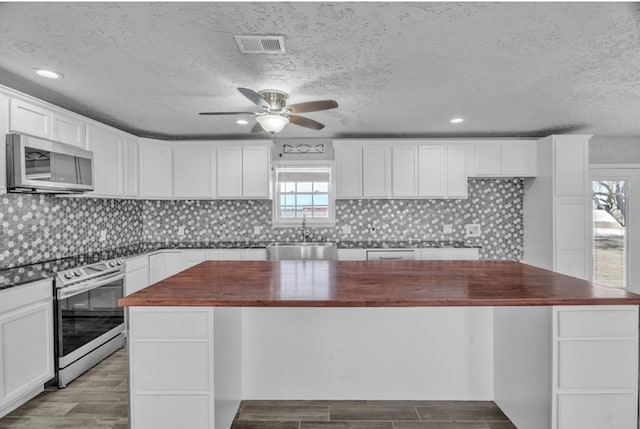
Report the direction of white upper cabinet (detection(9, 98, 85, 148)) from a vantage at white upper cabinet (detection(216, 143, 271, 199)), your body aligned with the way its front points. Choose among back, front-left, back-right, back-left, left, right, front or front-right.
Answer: front-right

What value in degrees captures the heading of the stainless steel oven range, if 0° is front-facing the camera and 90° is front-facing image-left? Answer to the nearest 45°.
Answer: approximately 315°

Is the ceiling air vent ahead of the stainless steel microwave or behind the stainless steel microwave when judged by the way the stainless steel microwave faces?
ahead

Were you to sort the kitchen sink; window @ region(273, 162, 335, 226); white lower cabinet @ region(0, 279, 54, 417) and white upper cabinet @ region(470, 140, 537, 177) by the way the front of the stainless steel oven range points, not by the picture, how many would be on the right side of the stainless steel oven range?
1

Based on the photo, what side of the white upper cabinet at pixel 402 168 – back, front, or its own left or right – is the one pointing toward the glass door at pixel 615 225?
left

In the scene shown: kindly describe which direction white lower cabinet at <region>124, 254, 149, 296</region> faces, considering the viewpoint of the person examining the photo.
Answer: facing the viewer and to the right of the viewer

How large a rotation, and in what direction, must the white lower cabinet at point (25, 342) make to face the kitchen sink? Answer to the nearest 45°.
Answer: approximately 45° to its left

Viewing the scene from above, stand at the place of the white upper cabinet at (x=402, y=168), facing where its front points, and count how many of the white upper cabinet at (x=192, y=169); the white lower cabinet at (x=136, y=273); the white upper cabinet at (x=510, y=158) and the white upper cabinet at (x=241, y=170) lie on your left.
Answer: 1

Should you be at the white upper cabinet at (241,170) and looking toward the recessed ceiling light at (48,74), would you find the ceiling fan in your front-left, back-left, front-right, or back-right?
front-left

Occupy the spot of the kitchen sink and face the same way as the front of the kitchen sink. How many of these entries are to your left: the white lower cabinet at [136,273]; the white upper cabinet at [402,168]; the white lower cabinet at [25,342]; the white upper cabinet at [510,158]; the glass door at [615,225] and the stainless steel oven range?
3

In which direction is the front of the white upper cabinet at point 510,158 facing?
toward the camera

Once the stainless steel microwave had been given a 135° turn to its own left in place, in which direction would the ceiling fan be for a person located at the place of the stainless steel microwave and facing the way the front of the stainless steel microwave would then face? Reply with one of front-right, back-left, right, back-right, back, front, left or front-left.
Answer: back-right

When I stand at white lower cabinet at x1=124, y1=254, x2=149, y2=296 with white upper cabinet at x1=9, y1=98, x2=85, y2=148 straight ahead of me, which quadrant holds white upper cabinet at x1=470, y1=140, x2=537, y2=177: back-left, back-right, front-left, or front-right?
back-left

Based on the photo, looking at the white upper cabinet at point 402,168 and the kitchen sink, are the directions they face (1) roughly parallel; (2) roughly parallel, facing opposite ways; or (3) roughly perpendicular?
roughly parallel

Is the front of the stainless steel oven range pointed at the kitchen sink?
no

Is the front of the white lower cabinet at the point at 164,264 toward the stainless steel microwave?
no

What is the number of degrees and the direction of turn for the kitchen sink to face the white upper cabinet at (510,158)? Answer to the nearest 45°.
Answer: approximately 90° to its left

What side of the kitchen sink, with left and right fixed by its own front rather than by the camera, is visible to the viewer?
front
